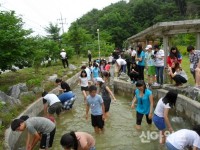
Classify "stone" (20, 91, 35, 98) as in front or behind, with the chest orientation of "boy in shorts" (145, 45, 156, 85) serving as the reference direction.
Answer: in front

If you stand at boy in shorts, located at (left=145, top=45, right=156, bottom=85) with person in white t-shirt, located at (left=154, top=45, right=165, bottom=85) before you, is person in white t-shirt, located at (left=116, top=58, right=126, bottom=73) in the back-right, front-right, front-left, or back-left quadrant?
back-left

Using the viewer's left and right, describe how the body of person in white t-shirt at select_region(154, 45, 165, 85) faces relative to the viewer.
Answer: facing the viewer and to the left of the viewer

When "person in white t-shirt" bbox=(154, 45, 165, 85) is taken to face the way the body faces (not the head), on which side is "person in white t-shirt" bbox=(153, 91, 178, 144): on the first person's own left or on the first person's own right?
on the first person's own left

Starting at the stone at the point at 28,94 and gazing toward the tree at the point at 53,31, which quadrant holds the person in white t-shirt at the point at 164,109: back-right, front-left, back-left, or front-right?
back-right

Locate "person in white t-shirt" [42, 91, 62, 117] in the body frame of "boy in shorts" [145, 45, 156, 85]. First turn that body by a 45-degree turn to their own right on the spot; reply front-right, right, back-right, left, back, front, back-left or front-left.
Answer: front-left

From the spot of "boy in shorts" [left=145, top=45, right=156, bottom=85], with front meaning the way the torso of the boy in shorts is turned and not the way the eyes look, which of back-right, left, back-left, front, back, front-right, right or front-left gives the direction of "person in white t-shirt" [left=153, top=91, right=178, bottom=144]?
front-left

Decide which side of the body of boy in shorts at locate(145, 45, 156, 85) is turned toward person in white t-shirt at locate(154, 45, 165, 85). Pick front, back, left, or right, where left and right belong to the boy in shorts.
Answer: left
